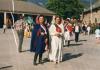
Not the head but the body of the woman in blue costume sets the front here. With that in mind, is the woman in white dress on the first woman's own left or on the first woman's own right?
on the first woman's own left

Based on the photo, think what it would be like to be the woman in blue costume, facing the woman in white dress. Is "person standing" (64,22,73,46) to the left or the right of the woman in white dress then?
left

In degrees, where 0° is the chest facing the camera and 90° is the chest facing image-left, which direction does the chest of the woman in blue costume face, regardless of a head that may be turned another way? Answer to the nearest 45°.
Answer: approximately 315°

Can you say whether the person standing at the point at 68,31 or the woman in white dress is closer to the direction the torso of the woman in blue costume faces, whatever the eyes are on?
the woman in white dress

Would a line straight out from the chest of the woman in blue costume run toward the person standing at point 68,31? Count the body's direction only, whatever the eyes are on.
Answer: no
